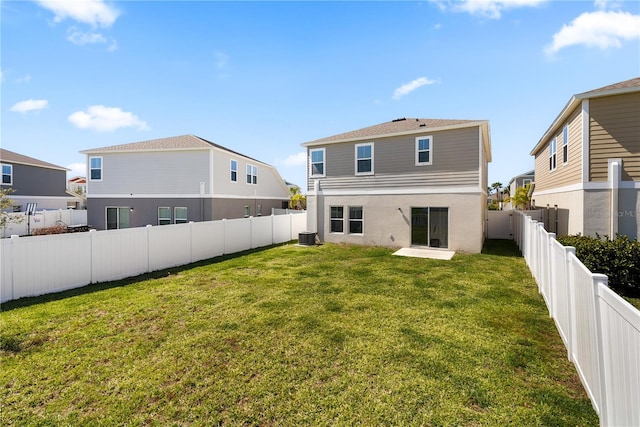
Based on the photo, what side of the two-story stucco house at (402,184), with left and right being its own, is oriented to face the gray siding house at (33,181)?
left

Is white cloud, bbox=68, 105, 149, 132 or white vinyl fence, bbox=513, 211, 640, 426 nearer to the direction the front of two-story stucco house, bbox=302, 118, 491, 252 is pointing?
the white cloud

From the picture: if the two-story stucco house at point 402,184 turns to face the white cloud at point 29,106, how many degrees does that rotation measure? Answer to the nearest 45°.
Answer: approximately 90° to its left

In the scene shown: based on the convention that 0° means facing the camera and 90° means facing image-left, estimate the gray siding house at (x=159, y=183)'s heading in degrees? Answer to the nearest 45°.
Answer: approximately 225°

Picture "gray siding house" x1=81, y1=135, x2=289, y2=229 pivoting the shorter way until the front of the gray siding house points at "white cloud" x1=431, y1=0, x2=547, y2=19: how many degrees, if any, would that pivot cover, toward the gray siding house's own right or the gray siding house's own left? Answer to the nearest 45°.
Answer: approximately 90° to the gray siding house's own right

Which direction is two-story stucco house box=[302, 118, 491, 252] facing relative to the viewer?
away from the camera

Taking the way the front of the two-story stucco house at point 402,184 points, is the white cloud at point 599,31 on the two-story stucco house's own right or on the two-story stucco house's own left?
on the two-story stucco house's own right

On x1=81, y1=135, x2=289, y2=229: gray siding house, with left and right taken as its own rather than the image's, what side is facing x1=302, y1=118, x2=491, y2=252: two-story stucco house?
right
